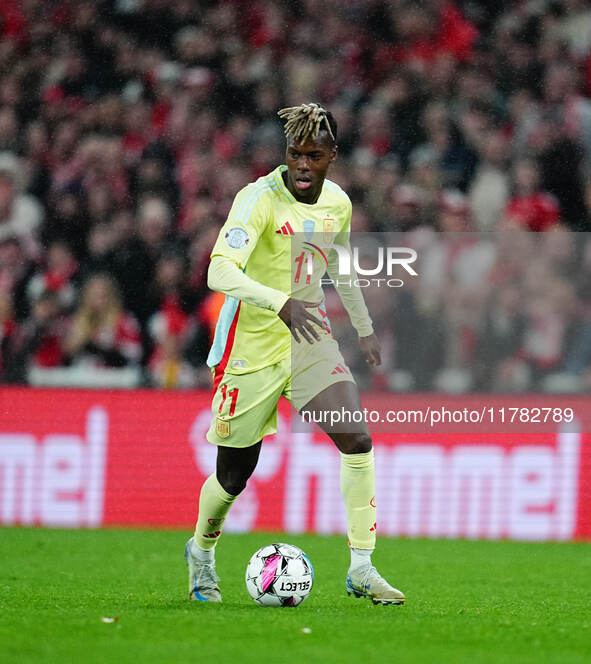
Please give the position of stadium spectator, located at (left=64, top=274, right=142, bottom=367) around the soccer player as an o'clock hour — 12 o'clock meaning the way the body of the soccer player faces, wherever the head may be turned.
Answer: The stadium spectator is roughly at 7 o'clock from the soccer player.

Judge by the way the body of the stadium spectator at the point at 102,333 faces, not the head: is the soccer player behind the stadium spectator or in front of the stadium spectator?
in front

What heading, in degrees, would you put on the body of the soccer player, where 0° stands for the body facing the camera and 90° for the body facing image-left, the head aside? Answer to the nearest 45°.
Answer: approximately 315°

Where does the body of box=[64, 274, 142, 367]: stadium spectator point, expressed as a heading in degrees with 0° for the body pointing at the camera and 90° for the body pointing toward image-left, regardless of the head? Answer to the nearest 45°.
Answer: approximately 0°
